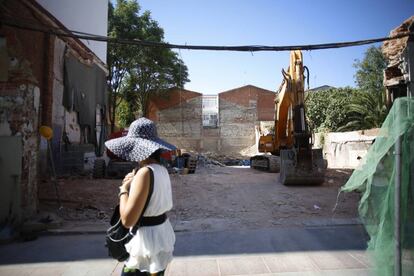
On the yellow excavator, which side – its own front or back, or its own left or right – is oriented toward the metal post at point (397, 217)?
front

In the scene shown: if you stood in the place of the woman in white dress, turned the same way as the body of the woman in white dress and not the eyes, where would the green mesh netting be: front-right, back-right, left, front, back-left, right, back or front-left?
back-right

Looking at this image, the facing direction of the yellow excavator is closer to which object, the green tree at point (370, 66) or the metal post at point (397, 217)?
the metal post

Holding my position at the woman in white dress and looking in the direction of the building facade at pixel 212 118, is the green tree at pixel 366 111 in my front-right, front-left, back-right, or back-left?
front-right

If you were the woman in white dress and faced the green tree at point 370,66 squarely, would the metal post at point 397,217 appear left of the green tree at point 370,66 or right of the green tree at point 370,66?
right

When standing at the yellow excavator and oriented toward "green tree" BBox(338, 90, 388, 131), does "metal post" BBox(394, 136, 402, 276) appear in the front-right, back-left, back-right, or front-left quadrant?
back-right

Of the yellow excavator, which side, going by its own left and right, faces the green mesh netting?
front

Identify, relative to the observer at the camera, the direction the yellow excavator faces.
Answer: facing the viewer

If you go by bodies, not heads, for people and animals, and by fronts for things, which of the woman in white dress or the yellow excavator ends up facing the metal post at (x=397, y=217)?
the yellow excavator

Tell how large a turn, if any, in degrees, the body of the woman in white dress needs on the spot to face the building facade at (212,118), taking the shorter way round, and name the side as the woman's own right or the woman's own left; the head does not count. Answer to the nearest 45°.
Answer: approximately 45° to the woman's own right

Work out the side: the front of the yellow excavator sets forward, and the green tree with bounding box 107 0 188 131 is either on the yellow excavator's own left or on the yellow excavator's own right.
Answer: on the yellow excavator's own right

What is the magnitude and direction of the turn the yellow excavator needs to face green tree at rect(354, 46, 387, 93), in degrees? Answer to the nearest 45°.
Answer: approximately 180°

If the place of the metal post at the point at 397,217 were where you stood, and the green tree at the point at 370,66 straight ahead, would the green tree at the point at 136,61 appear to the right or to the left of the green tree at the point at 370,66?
left

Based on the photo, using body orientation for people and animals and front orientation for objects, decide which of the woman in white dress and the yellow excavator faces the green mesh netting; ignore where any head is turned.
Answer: the yellow excavator

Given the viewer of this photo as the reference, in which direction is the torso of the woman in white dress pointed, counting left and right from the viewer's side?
facing away from the viewer and to the left of the viewer

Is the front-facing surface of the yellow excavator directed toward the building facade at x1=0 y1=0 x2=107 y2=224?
no

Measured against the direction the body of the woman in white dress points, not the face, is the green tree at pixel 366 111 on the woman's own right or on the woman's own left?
on the woman's own right

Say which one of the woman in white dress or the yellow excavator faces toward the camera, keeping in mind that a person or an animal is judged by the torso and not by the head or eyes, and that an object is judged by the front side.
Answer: the yellow excavator

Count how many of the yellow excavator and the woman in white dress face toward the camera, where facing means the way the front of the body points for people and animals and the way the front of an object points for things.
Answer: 1

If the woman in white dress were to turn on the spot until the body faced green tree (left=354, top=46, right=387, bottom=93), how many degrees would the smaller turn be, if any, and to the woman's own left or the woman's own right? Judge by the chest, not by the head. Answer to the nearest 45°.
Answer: approximately 90° to the woman's own right
